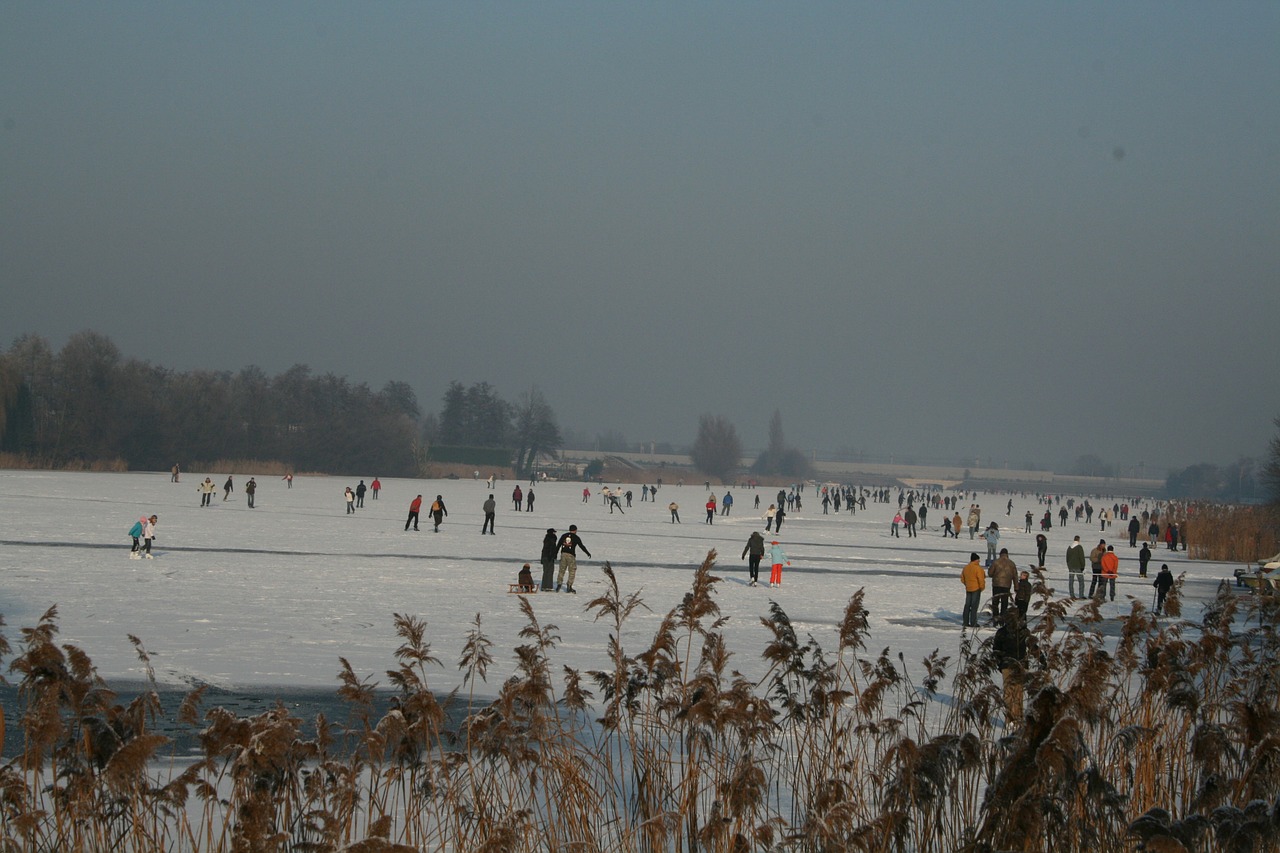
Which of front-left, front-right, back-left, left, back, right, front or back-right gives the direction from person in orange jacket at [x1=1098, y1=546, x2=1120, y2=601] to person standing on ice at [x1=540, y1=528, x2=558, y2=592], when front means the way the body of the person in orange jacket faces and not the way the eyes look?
back-left

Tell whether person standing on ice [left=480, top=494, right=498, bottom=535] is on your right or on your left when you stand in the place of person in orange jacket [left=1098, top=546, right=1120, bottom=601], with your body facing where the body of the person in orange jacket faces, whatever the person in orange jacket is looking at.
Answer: on your left

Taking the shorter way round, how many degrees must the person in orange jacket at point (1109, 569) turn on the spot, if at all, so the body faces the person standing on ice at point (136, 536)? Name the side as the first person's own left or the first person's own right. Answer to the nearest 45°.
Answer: approximately 90° to the first person's own left

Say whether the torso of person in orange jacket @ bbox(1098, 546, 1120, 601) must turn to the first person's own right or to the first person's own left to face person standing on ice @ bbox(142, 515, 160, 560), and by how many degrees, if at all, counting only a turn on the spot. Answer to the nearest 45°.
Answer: approximately 90° to the first person's own left

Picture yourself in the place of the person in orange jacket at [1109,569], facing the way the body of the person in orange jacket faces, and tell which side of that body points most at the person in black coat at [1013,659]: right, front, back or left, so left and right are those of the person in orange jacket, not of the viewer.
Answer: back

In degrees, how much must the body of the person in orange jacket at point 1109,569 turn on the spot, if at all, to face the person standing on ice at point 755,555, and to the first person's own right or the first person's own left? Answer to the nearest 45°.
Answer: approximately 90° to the first person's own left

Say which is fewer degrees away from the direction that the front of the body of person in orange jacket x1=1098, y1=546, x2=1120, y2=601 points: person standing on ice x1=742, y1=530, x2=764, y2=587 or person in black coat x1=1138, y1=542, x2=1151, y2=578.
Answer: the person in black coat

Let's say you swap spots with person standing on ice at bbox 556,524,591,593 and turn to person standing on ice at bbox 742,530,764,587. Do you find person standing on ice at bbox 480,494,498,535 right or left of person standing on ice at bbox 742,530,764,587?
left

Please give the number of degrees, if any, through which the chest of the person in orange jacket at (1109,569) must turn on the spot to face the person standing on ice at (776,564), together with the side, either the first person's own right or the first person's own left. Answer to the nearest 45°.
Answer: approximately 90° to the first person's own left

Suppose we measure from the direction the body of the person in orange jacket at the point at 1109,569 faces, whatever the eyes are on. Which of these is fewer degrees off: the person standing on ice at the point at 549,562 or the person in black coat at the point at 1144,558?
the person in black coat

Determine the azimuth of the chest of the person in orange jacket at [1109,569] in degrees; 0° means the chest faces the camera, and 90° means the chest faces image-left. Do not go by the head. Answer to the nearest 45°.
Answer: approximately 180°

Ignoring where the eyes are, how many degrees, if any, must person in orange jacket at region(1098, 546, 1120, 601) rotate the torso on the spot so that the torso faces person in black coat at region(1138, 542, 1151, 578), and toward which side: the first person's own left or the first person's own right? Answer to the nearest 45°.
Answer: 0° — they already face them
